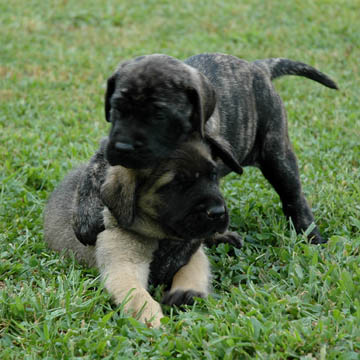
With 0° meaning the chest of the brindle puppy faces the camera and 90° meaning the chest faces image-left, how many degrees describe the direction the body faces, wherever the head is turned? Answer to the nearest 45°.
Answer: approximately 45°
